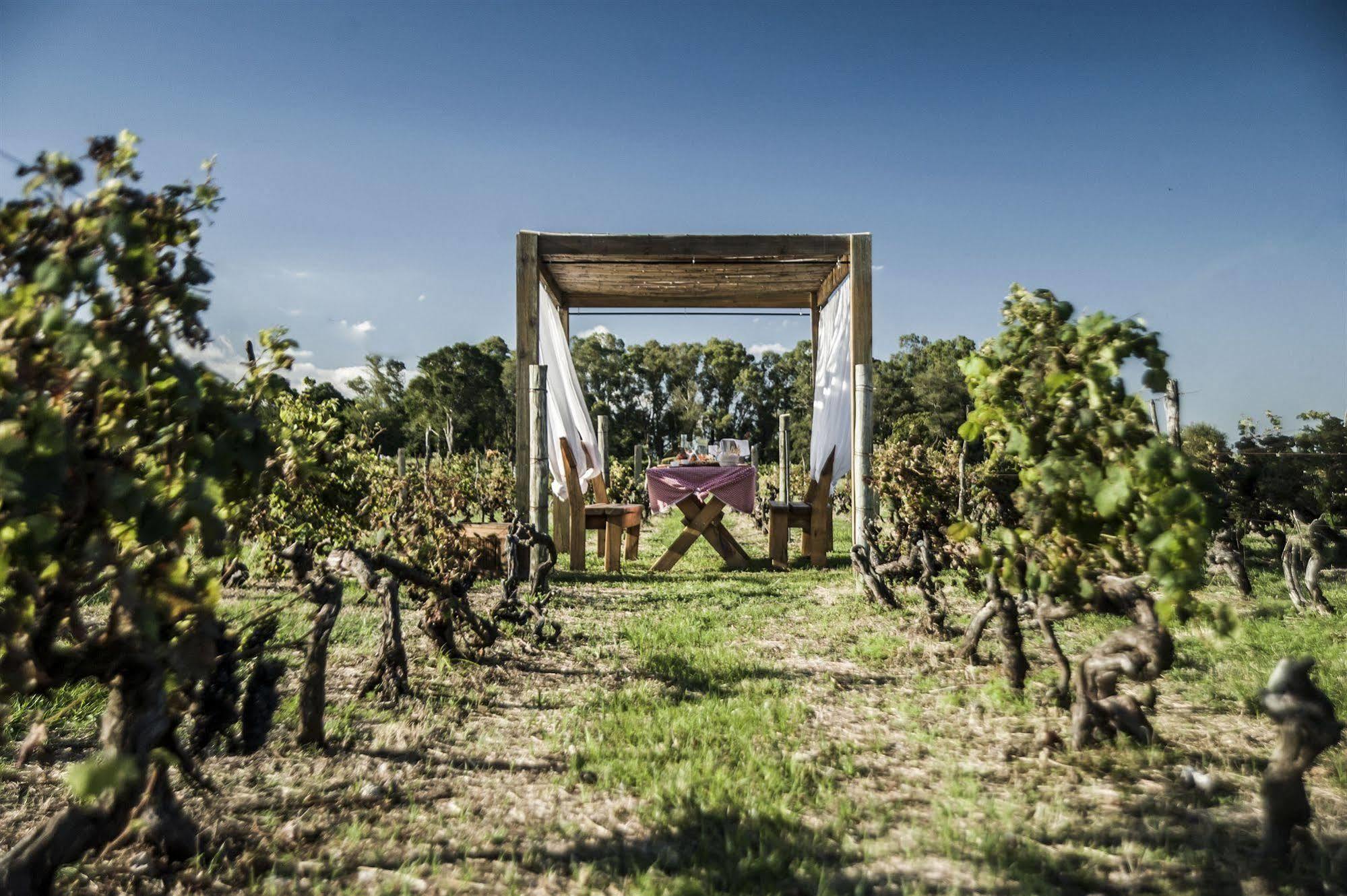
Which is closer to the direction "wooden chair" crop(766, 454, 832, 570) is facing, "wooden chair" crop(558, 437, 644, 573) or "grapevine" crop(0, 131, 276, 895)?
the wooden chair

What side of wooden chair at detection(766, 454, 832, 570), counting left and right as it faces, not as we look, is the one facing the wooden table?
front

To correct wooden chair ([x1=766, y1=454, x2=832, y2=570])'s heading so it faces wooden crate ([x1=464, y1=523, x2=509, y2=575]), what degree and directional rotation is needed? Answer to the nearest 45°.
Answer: approximately 45° to its left

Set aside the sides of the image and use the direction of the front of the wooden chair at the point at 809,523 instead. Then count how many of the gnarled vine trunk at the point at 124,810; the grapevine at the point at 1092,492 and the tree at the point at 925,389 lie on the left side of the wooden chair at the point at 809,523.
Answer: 2

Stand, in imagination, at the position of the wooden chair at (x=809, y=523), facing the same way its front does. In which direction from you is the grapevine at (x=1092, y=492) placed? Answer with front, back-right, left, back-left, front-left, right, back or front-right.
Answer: left

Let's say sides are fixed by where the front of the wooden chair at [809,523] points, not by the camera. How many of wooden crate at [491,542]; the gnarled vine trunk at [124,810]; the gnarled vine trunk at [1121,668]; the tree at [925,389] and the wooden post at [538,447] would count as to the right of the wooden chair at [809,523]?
1

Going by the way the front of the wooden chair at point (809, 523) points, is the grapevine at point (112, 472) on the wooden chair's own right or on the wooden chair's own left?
on the wooden chair's own left

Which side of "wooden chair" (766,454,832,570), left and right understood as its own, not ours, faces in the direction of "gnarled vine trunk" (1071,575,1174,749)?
left

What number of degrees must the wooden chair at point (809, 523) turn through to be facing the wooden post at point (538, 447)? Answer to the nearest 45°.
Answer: approximately 45° to its left

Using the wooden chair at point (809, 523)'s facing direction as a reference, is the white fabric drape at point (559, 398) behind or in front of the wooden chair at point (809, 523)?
in front

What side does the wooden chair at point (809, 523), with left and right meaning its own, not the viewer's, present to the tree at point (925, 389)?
right

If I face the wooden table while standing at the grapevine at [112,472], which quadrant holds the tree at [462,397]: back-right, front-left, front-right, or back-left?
front-left

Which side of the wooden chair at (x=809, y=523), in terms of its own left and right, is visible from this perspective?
left
